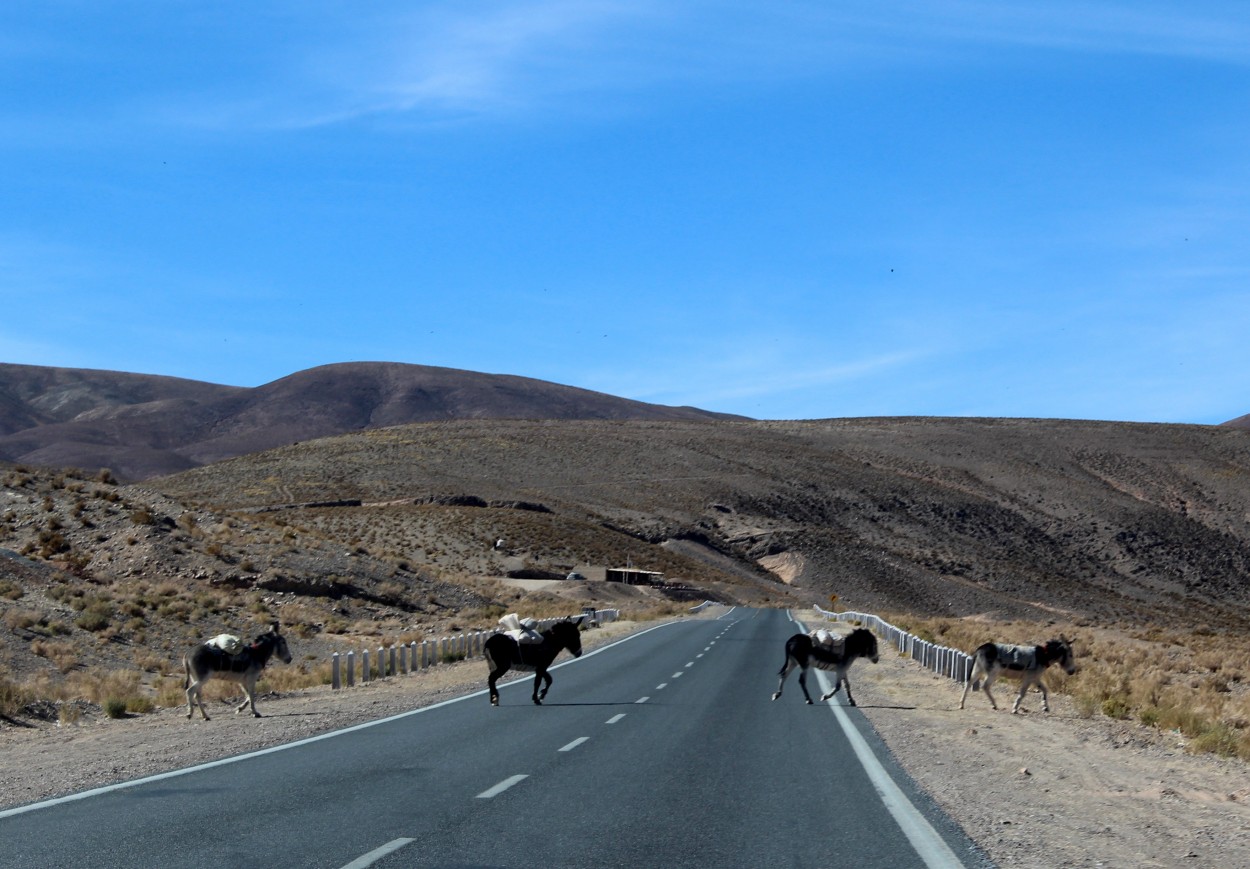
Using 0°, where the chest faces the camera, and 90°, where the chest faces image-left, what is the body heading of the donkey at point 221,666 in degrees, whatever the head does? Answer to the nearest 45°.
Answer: approximately 270°

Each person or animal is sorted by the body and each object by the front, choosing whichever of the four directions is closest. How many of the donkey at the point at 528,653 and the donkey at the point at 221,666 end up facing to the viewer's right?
2

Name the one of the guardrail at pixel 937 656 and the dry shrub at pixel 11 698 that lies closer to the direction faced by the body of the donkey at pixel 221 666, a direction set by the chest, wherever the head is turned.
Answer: the guardrail

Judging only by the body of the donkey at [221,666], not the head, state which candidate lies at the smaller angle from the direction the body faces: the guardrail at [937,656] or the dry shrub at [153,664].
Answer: the guardrail

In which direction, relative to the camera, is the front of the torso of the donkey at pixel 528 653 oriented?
to the viewer's right

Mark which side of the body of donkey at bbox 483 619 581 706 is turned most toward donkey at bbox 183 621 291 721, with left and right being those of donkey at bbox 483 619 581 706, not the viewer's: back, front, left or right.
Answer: back

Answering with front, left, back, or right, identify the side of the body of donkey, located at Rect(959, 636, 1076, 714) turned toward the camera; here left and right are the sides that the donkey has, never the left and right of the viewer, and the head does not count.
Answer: right

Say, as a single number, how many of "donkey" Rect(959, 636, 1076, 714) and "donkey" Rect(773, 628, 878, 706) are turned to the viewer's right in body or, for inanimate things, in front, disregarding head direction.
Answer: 2

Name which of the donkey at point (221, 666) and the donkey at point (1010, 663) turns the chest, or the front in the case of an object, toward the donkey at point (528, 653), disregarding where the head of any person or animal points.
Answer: the donkey at point (221, 666)

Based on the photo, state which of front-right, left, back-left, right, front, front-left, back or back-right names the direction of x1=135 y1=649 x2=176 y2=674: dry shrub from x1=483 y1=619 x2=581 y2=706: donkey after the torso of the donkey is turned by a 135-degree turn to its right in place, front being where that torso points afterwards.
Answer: right

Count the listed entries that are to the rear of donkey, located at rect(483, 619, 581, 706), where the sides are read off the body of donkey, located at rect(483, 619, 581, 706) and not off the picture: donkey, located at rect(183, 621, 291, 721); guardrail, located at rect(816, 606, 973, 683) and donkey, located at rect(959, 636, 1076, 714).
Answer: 1

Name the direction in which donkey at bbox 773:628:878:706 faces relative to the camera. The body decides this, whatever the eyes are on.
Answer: to the viewer's right

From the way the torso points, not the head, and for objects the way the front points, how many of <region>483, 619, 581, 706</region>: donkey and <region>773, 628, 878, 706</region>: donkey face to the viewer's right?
2

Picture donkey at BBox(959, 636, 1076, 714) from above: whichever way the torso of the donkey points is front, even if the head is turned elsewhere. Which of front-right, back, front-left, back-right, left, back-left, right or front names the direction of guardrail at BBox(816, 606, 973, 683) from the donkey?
left
